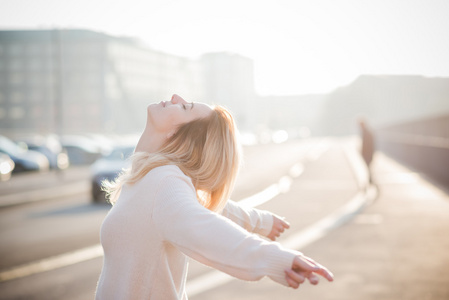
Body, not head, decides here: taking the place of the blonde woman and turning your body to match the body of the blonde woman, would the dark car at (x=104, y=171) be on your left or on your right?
on your right

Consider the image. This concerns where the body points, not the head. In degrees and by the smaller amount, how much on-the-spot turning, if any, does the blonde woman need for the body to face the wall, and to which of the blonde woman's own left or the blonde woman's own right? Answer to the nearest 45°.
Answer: approximately 135° to the blonde woman's own right

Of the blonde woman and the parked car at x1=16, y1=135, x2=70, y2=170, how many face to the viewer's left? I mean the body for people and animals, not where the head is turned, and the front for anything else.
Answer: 1

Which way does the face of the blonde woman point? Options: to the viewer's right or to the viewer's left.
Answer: to the viewer's left

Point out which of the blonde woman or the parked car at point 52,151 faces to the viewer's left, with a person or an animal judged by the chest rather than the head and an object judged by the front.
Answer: the blonde woman

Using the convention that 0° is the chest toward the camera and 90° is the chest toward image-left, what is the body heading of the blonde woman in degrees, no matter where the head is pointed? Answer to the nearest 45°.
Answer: approximately 90°

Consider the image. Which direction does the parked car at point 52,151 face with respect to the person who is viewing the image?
facing the viewer and to the right of the viewer

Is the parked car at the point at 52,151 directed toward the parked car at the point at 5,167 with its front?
no

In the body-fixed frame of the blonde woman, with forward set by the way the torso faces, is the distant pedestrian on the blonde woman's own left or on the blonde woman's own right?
on the blonde woman's own right
